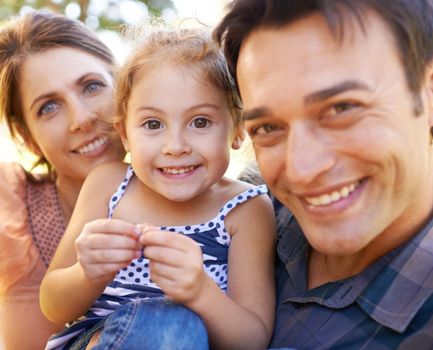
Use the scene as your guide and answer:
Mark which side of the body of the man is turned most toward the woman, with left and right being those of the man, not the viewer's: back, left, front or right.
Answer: right

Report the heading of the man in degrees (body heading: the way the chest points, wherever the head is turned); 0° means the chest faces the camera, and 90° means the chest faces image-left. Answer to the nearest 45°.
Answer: approximately 45°

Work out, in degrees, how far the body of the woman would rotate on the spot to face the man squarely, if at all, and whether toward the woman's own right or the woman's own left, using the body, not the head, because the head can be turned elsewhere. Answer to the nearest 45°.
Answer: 0° — they already face them

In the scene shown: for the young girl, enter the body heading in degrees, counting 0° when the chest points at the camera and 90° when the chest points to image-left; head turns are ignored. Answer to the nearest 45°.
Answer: approximately 0°

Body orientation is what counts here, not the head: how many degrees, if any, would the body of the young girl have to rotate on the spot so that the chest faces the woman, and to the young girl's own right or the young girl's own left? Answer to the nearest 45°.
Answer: approximately 135° to the young girl's own right

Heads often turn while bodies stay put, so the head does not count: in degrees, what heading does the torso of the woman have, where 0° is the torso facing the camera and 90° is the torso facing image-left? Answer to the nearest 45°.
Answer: approximately 315°

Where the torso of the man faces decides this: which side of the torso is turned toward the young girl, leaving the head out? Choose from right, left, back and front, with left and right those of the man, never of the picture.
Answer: right
